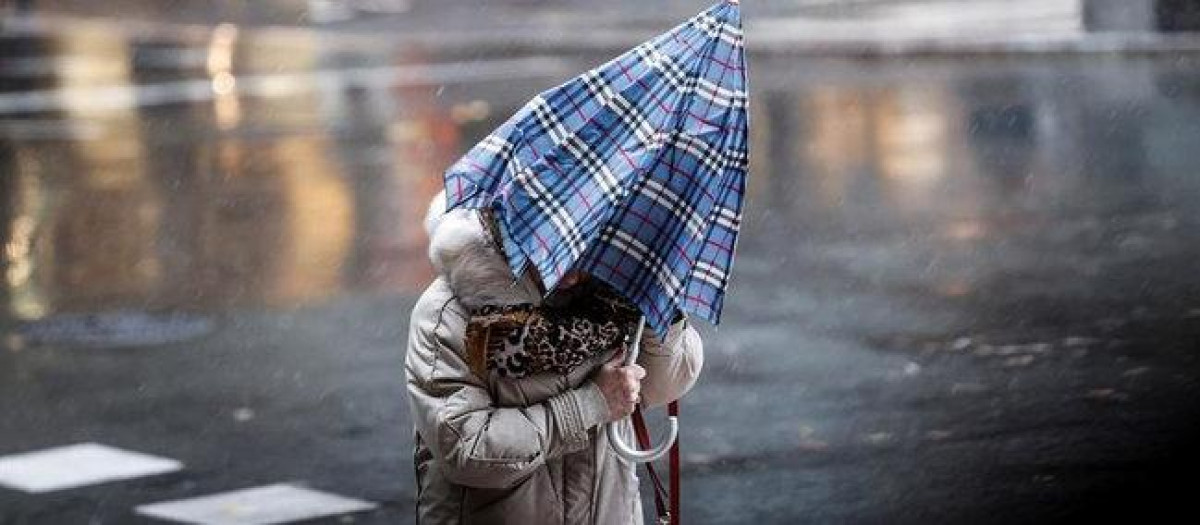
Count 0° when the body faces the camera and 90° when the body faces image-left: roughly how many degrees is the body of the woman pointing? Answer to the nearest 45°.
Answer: approximately 315°
